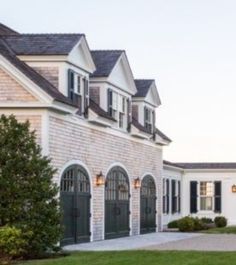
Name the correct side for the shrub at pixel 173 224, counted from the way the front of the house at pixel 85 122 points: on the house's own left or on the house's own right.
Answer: on the house's own left

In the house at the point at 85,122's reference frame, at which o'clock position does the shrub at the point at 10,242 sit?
The shrub is roughly at 2 o'clock from the house.

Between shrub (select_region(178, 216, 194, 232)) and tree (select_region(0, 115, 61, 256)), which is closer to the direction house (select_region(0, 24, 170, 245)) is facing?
the tree

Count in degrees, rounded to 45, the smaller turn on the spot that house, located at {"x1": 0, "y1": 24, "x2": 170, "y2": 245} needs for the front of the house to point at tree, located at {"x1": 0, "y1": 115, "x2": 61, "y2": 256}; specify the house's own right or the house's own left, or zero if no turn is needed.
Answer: approximately 45° to the house's own right

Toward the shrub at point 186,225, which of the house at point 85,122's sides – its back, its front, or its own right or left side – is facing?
left

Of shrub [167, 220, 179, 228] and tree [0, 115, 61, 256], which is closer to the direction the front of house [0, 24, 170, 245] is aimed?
the tree
